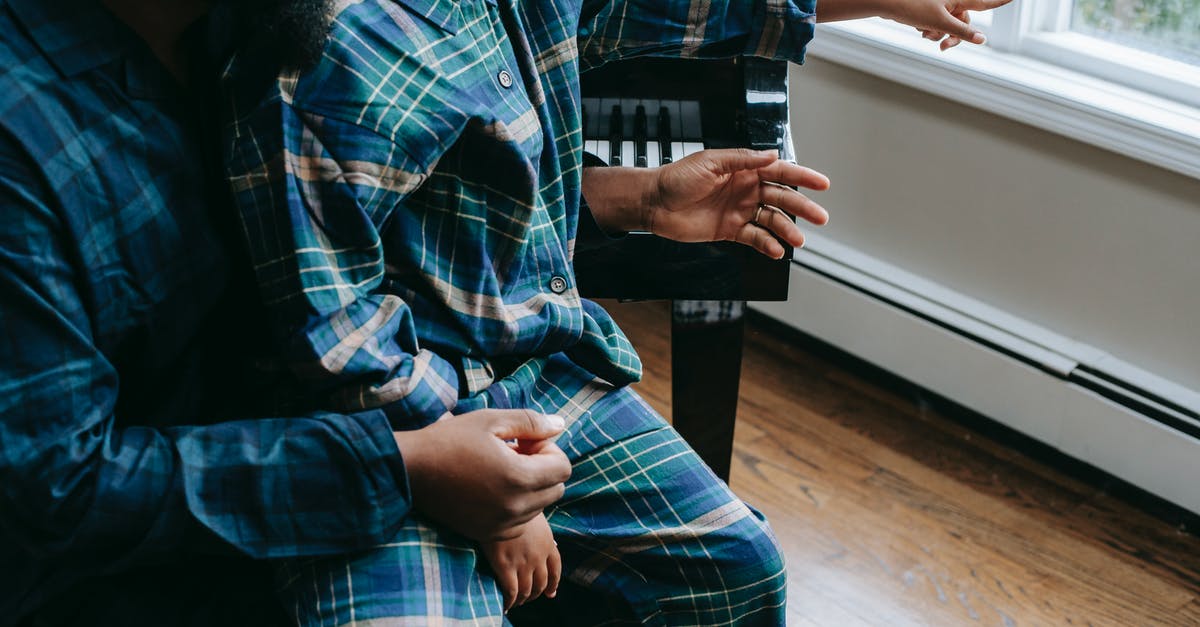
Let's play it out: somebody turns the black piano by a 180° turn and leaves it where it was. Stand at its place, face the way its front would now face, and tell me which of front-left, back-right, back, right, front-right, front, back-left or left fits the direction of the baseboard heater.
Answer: front-right

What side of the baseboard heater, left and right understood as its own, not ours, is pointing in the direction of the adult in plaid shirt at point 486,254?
front

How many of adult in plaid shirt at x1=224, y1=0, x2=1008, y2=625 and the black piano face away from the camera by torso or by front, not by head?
0

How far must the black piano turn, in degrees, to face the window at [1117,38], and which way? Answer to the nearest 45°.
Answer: approximately 135° to its left

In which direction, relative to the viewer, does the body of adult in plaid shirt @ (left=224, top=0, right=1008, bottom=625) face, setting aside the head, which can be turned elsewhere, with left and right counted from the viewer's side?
facing the viewer and to the right of the viewer

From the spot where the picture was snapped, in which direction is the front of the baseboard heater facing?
facing the viewer and to the left of the viewer

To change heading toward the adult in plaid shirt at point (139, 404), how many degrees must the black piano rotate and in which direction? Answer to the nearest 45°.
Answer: approximately 45° to its right
